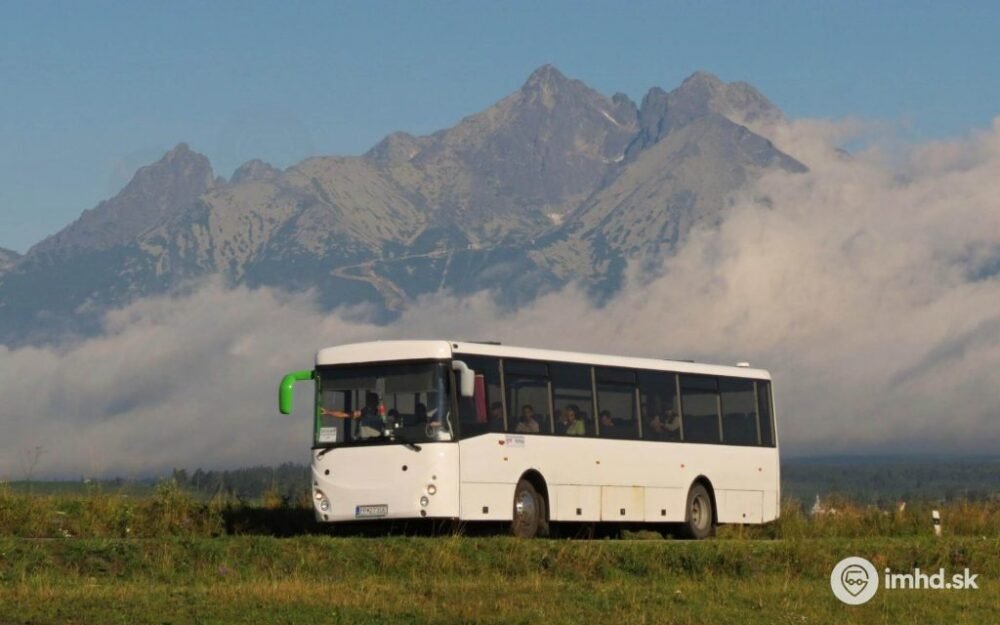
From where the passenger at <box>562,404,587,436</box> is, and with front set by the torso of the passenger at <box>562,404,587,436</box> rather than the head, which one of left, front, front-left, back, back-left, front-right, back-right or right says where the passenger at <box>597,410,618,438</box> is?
back

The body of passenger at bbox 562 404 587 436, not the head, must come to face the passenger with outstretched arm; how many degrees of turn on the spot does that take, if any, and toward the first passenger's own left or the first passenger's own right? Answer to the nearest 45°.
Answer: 0° — they already face them

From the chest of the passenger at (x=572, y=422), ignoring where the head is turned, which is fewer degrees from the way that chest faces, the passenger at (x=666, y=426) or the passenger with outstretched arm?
the passenger with outstretched arm

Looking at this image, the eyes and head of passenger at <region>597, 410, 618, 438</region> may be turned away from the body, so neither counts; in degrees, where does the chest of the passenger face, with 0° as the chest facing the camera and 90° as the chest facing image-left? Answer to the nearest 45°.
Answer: approximately 45°

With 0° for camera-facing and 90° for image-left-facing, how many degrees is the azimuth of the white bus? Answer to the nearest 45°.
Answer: approximately 45°

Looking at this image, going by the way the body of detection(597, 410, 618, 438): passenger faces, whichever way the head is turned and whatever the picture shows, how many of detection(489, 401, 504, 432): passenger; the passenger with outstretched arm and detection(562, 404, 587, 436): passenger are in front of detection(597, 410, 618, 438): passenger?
3

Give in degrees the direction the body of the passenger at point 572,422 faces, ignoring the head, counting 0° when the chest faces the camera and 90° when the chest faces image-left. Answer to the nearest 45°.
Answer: approximately 45°

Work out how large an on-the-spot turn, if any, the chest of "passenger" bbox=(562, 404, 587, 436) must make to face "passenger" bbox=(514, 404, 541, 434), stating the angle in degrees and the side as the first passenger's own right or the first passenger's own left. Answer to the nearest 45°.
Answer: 0° — they already face them
